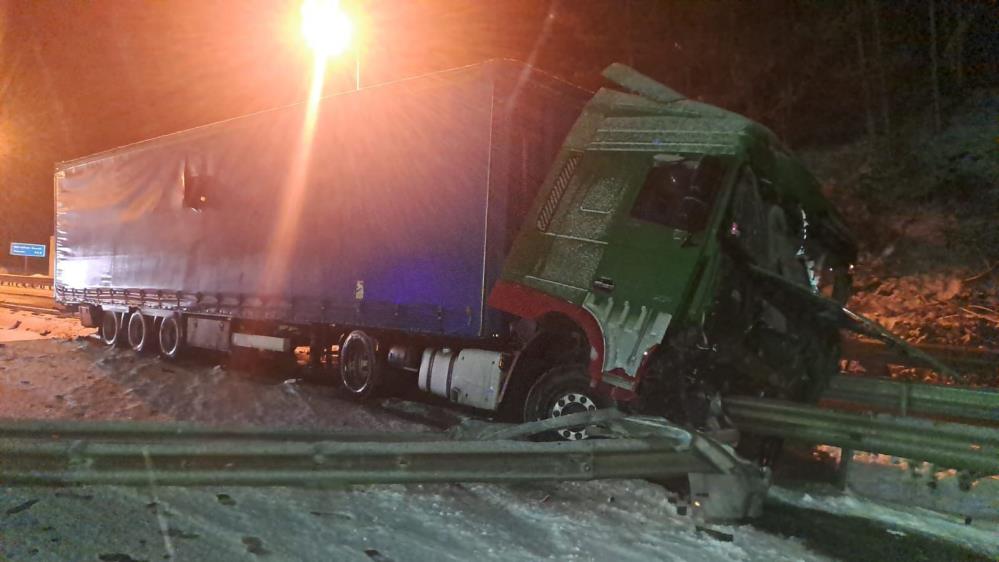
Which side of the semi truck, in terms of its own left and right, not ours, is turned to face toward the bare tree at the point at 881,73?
left

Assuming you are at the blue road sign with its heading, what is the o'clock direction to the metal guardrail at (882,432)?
The metal guardrail is roughly at 12 o'clock from the blue road sign.

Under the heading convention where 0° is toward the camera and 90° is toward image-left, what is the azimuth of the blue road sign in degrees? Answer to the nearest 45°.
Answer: approximately 0°

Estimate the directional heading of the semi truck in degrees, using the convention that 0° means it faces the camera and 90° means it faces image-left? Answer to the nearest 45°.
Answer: approximately 315°
